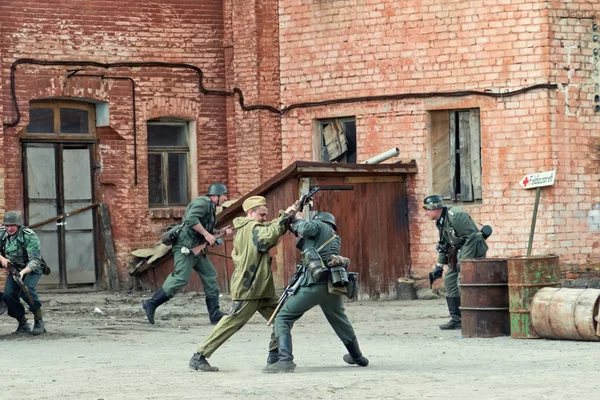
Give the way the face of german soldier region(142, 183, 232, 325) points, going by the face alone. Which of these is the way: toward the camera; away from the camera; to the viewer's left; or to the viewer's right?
to the viewer's right

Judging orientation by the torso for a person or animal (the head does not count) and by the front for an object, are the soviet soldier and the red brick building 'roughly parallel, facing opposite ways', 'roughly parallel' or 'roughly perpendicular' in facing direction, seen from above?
roughly perpendicular

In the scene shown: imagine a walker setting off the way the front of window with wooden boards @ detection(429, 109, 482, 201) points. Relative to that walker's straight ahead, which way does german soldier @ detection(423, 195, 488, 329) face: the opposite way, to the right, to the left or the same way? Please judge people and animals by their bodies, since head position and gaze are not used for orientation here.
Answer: to the right

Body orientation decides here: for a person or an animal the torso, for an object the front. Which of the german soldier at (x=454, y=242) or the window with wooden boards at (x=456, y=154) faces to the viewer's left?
the german soldier

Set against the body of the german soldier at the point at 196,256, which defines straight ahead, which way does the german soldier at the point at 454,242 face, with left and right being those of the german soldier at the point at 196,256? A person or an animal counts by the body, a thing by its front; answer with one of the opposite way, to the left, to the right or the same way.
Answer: the opposite way

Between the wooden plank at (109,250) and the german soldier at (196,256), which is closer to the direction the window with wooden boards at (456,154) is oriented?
the german soldier

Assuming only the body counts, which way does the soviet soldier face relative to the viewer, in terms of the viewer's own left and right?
facing to the right of the viewer

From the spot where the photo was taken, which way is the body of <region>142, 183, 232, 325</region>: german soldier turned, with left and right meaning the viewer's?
facing to the right of the viewer

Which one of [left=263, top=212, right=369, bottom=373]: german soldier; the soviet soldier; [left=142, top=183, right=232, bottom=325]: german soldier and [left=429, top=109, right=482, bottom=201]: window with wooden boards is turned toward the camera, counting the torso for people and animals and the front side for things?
the window with wooden boards

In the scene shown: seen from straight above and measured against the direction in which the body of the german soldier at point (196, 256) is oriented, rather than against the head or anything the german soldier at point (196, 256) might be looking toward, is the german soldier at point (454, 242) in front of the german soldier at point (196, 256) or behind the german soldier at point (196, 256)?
in front

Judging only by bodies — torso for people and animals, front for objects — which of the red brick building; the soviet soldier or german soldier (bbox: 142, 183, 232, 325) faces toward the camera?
the red brick building

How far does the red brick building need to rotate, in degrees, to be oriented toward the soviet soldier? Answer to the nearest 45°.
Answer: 0° — it already faces them

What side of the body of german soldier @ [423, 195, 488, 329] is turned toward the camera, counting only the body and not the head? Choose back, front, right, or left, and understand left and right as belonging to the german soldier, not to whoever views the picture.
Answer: left

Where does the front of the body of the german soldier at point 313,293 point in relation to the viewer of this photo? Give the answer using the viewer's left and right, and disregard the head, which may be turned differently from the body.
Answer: facing away from the viewer and to the left of the viewer
